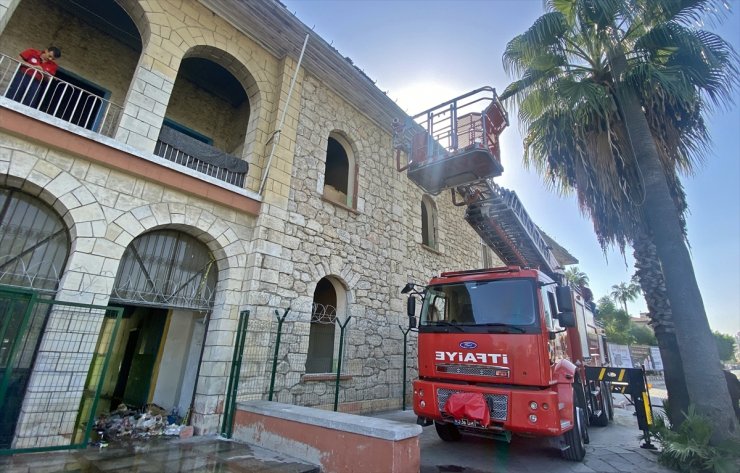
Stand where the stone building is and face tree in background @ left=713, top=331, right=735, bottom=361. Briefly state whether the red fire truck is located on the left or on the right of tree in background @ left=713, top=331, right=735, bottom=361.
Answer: right

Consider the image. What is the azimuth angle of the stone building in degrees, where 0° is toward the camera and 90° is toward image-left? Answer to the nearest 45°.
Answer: approximately 315°

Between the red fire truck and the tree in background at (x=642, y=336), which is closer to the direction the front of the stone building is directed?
the red fire truck

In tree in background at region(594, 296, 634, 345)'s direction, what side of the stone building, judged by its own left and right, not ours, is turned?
left

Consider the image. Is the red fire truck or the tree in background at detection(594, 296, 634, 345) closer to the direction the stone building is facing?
the red fire truck

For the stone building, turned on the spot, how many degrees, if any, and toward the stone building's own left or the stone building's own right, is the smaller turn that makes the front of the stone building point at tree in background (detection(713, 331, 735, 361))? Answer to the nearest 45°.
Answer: approximately 45° to the stone building's own left
